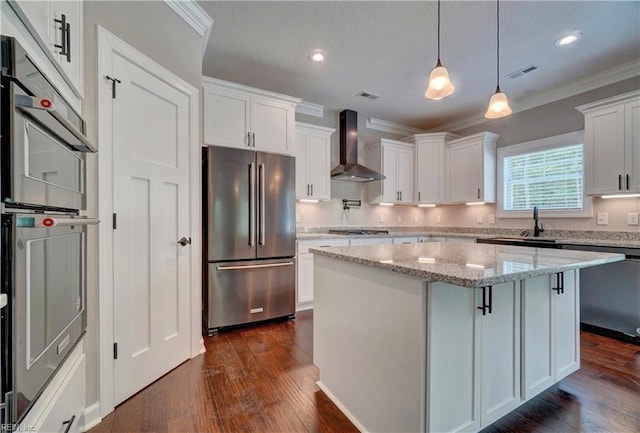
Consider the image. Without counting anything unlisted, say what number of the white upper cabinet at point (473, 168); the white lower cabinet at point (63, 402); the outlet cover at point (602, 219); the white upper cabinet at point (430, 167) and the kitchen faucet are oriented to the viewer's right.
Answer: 1

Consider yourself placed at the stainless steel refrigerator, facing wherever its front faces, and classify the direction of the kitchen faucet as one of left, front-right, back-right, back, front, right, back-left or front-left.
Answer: front-left

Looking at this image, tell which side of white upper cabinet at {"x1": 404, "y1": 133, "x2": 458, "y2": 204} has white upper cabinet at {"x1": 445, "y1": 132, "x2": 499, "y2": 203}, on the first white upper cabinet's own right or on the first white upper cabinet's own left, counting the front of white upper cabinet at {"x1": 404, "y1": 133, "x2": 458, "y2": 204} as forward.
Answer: on the first white upper cabinet's own left

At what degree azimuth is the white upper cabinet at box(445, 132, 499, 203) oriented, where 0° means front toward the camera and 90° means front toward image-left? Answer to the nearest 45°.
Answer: approximately 45°

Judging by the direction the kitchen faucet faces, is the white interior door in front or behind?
in front

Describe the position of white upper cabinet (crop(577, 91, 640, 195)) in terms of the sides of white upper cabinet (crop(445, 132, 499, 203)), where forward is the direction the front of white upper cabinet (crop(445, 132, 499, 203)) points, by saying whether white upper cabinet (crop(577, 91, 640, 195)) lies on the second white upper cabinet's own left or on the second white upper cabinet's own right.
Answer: on the second white upper cabinet's own left

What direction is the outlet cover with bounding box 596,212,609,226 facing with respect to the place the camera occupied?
facing the viewer

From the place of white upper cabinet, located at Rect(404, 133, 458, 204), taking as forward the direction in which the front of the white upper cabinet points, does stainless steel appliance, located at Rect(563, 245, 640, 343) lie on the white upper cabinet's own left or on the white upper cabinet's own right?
on the white upper cabinet's own left

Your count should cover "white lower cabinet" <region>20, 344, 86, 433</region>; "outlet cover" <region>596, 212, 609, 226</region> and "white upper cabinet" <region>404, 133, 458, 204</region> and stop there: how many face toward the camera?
2

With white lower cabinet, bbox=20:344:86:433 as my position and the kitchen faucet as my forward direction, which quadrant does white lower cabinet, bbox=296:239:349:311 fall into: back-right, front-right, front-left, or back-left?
front-left

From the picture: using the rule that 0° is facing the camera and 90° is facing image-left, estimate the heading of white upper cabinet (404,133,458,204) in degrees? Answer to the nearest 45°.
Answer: approximately 0°

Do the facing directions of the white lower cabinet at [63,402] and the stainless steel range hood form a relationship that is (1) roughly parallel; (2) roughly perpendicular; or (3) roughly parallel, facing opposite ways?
roughly perpendicular

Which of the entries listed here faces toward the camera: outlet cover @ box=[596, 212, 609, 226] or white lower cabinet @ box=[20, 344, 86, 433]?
the outlet cover

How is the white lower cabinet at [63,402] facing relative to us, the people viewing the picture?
facing to the right of the viewer

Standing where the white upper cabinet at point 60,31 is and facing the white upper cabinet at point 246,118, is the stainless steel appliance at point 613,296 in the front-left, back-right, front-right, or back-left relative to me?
front-right

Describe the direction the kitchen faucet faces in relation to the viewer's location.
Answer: facing the viewer and to the left of the viewer

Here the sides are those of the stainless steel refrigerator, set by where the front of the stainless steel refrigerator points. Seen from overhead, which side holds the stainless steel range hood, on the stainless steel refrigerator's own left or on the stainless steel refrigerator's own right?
on the stainless steel refrigerator's own left
